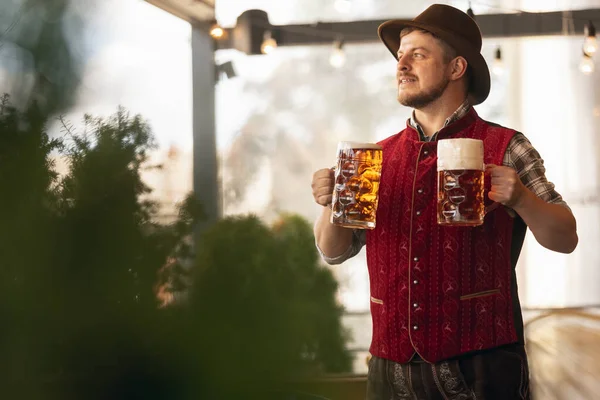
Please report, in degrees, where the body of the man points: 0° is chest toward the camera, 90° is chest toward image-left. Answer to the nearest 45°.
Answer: approximately 45°

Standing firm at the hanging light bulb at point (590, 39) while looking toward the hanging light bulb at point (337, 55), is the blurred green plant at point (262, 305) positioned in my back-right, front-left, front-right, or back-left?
front-left

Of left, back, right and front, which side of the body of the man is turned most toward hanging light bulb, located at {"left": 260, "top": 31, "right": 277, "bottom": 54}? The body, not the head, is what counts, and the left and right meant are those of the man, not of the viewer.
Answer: right

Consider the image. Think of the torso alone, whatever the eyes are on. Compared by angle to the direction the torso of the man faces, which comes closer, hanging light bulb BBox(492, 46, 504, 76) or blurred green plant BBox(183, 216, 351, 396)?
the blurred green plant

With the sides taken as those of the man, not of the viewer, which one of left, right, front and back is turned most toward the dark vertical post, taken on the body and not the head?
right

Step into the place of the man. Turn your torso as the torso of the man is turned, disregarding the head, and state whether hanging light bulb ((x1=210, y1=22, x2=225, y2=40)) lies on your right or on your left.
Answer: on your right

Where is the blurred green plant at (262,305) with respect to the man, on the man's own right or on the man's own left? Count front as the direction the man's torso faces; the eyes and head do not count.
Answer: on the man's own right

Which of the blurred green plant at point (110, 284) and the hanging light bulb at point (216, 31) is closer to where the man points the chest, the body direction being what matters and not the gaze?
the blurred green plant

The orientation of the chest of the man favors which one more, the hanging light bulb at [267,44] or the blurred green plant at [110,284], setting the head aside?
the blurred green plant

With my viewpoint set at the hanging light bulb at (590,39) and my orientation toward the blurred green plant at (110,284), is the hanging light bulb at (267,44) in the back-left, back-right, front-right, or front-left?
front-right

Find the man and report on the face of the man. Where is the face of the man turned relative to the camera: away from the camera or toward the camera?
toward the camera

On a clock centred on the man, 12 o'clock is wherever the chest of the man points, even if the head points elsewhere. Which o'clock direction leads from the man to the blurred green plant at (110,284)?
The blurred green plant is roughly at 1 o'clock from the man.
